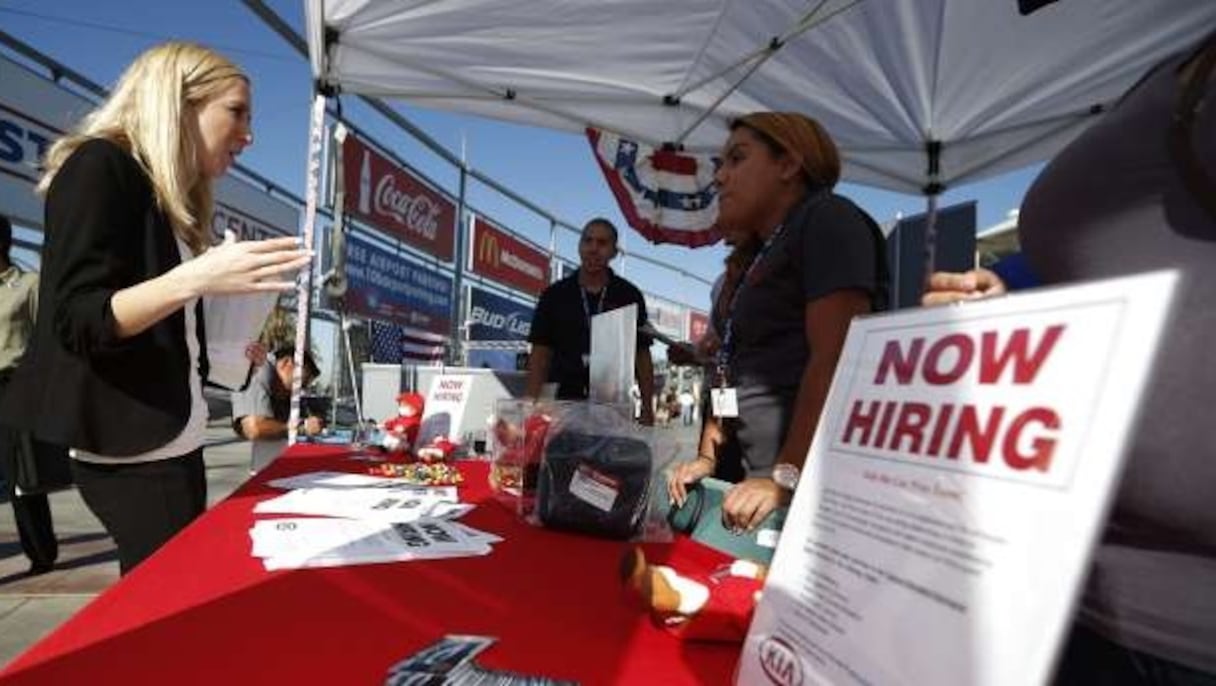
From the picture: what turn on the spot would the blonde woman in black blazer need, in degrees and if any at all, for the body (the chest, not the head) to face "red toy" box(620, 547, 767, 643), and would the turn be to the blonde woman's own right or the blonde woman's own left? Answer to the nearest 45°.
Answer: approximately 45° to the blonde woman's own right

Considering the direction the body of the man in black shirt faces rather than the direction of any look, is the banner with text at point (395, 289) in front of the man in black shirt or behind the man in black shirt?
behind

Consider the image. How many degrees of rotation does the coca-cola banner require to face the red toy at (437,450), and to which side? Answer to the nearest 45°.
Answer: approximately 45° to its right

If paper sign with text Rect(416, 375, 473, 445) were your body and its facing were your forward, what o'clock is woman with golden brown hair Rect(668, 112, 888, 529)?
The woman with golden brown hair is roughly at 11 o'clock from the paper sign with text.

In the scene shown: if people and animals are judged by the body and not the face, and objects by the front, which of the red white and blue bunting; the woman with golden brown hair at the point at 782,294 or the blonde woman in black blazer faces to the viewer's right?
the blonde woman in black blazer

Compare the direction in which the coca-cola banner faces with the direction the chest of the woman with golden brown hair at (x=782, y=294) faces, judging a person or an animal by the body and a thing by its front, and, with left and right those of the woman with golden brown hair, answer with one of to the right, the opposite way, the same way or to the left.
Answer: the opposite way

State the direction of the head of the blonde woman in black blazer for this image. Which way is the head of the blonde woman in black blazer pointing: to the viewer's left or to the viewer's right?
to the viewer's right

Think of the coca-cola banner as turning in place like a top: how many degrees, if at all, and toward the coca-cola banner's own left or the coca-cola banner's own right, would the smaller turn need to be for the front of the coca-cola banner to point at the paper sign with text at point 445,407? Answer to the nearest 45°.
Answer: approximately 45° to the coca-cola banner's own right

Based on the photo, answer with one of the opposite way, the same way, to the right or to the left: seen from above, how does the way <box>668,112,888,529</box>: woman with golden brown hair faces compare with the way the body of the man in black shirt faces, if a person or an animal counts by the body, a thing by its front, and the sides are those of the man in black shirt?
to the right

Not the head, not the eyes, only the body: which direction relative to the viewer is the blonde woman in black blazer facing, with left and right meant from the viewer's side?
facing to the right of the viewer

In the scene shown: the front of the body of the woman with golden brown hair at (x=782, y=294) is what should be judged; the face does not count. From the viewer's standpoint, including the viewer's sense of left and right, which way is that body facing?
facing to the left of the viewer

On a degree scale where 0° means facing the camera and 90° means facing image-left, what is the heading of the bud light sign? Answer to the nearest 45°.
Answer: approximately 315°
